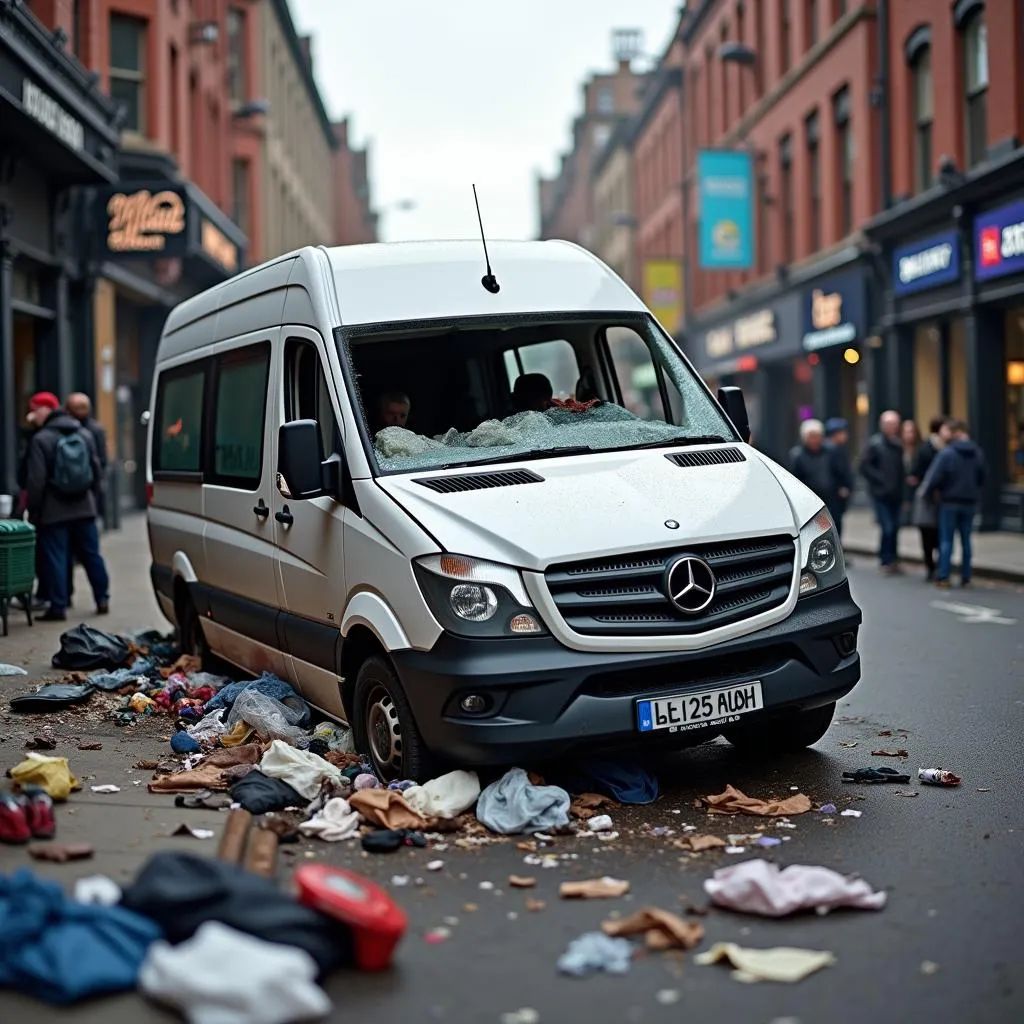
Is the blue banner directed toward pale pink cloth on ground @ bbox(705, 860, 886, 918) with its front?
yes

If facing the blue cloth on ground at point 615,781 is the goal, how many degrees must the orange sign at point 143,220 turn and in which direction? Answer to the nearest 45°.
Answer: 0° — it already faces it

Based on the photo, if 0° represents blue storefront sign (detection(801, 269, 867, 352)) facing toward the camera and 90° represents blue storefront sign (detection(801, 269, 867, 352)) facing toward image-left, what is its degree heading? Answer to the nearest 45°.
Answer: approximately 45°

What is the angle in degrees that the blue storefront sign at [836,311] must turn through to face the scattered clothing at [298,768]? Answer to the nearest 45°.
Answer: approximately 45° to its left
